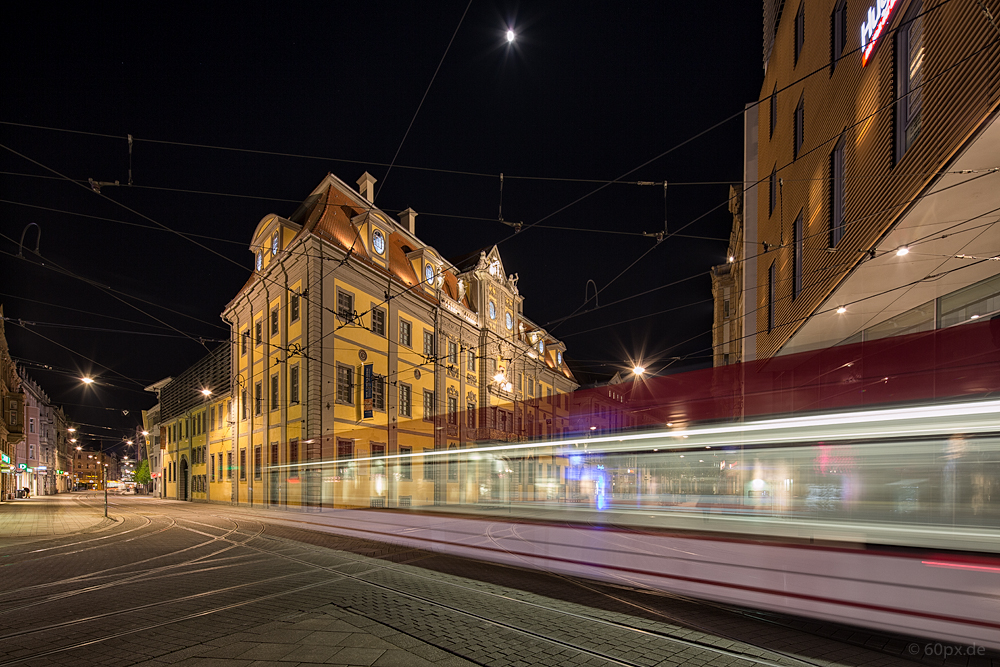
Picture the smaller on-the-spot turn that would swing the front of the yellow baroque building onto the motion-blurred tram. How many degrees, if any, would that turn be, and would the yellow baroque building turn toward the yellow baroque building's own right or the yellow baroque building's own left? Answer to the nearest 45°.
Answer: approximately 45° to the yellow baroque building's own right

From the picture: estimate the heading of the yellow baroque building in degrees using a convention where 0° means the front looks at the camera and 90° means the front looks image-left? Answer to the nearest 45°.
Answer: approximately 315°

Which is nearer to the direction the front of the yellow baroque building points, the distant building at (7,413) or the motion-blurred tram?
the motion-blurred tram
